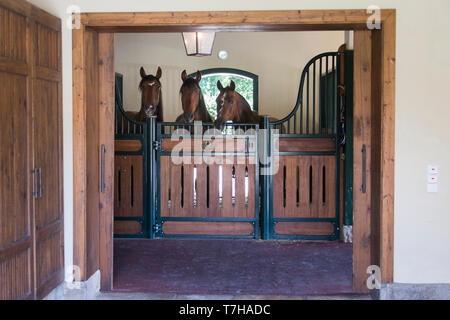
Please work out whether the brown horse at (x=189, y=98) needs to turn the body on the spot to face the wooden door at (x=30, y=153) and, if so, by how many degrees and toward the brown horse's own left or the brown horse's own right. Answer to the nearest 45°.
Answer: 0° — it already faces it

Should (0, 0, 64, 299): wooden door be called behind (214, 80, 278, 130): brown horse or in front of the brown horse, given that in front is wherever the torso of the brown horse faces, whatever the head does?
in front

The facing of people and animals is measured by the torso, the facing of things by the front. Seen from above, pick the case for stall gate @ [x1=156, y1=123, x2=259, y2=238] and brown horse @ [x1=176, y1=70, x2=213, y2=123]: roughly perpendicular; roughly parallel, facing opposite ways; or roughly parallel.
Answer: roughly parallel

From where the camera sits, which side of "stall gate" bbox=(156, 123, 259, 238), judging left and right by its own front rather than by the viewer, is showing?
front

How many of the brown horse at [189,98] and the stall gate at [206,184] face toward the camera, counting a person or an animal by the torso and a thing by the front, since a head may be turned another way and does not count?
2

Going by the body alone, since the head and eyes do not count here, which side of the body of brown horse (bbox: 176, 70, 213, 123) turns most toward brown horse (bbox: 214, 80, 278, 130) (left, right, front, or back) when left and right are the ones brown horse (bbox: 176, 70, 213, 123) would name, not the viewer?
left

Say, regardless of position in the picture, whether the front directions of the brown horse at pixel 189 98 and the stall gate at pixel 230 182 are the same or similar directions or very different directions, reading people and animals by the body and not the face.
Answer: same or similar directions

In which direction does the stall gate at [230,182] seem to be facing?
toward the camera

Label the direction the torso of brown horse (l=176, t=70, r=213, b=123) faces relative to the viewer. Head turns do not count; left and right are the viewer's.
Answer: facing the viewer

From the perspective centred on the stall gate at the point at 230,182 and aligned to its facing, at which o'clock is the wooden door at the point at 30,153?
The wooden door is roughly at 1 o'clock from the stall gate.
